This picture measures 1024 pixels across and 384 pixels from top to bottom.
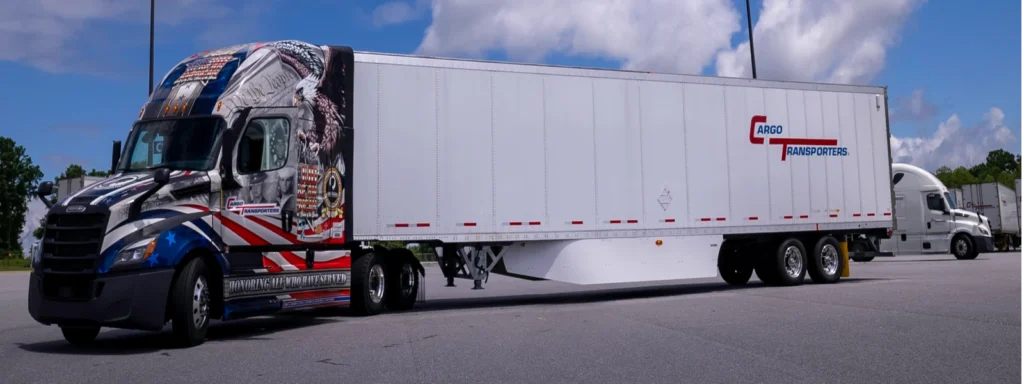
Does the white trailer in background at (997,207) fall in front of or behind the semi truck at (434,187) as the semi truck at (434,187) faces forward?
behind

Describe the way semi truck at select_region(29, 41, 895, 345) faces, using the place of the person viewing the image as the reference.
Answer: facing the viewer and to the left of the viewer

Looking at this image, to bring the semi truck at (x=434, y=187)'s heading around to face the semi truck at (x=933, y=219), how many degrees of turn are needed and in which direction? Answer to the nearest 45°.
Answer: approximately 180°

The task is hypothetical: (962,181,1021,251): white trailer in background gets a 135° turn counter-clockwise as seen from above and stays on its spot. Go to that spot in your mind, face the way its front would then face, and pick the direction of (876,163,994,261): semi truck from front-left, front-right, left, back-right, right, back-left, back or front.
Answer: front
